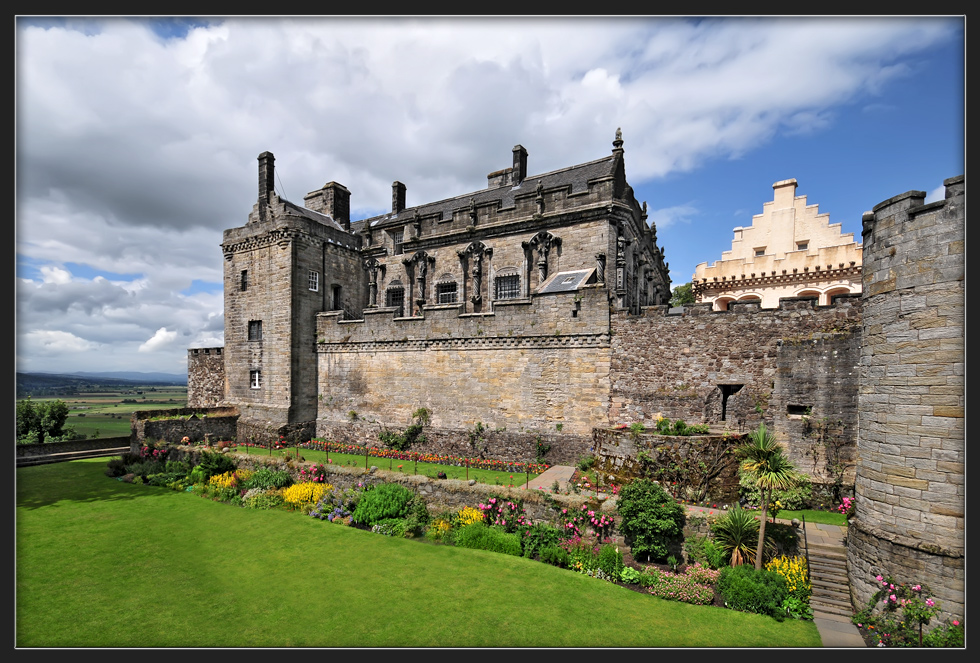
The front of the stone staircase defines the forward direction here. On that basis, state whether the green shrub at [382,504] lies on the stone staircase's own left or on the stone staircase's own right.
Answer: on the stone staircase's own right

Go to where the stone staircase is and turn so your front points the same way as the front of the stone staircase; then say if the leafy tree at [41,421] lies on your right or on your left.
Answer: on your right

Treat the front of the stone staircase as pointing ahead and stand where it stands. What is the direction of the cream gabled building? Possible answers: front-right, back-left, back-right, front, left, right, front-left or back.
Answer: back

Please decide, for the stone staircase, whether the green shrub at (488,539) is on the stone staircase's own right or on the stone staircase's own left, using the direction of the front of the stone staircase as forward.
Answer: on the stone staircase's own right

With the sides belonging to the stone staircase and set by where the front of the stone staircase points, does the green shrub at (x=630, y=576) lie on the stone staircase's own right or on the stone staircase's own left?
on the stone staircase's own right

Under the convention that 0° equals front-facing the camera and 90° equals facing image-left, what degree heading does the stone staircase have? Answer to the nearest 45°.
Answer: approximately 0°
